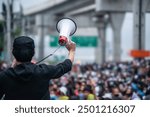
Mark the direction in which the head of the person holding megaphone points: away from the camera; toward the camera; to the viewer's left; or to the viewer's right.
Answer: away from the camera

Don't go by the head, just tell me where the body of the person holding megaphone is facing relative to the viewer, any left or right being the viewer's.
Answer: facing away from the viewer
